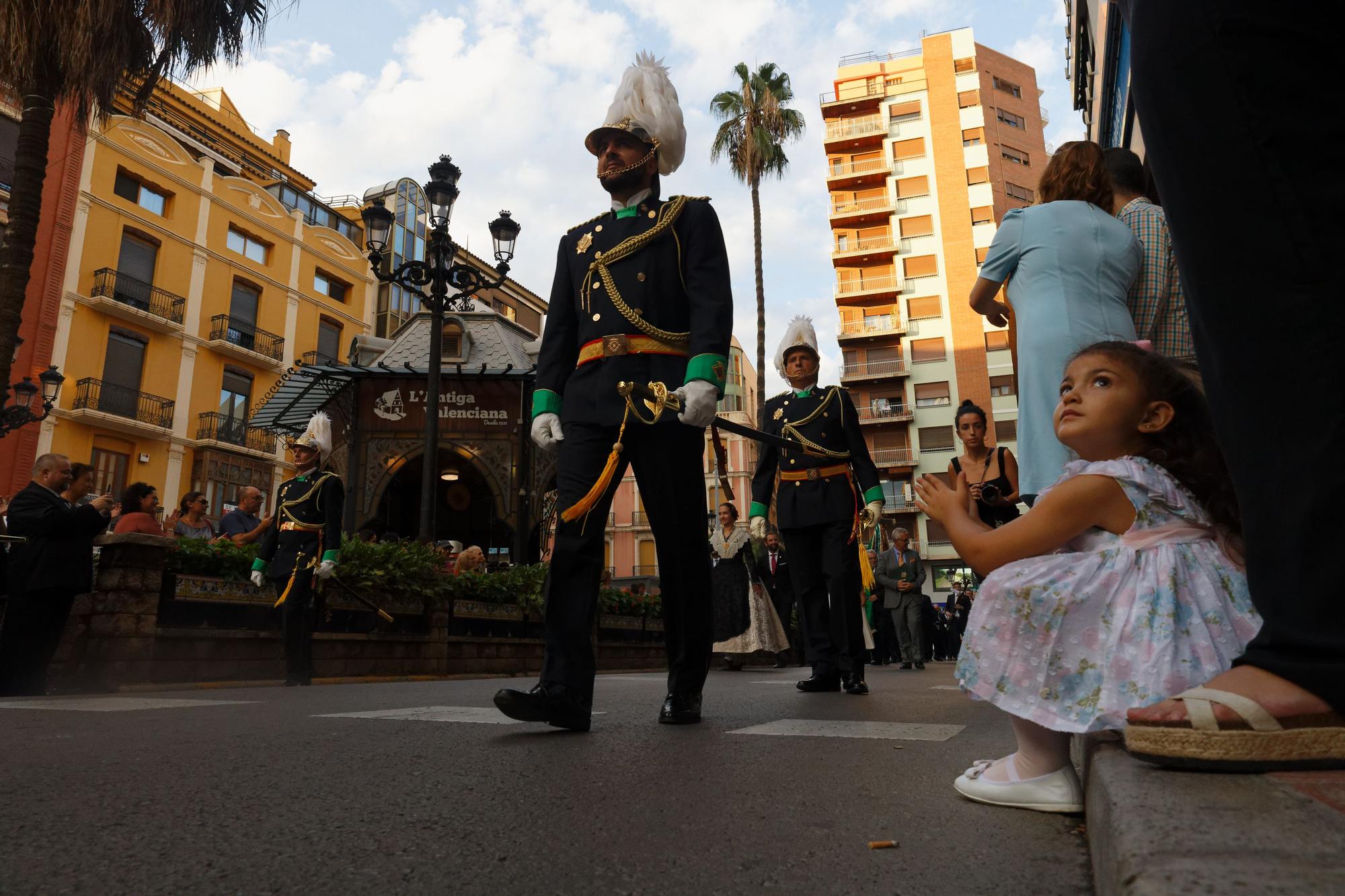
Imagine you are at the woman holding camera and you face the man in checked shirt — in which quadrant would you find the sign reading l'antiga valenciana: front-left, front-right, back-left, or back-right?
back-right

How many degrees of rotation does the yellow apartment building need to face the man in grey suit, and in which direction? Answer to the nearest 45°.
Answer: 0° — it already faces them

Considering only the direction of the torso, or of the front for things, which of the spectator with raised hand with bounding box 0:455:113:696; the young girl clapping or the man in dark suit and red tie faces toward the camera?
the man in dark suit and red tie

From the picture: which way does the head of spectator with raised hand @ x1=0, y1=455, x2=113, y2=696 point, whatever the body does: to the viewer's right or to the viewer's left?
to the viewer's right

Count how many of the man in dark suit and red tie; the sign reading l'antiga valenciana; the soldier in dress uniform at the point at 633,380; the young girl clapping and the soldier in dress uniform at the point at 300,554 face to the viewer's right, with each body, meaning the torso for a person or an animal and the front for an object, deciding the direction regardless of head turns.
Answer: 0

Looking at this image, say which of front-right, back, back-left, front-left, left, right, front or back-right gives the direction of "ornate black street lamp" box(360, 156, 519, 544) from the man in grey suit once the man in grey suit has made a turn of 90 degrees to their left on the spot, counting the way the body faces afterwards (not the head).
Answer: back-right

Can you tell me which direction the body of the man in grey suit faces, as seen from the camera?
toward the camera

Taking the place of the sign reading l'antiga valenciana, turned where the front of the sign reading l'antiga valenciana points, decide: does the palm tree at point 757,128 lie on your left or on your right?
on your left

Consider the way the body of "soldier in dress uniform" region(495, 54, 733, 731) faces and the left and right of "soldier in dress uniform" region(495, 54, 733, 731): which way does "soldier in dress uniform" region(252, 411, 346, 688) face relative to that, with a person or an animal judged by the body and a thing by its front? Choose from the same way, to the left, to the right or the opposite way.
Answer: the same way

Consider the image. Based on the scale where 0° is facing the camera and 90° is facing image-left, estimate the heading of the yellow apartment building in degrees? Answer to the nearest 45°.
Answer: approximately 315°

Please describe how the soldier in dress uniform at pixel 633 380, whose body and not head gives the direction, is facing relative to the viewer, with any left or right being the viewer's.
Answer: facing the viewer and to the left of the viewer

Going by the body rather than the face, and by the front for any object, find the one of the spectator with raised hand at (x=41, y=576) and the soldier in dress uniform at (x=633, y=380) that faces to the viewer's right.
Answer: the spectator with raised hand

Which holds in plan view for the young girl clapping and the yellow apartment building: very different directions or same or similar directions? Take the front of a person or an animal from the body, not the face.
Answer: very different directions

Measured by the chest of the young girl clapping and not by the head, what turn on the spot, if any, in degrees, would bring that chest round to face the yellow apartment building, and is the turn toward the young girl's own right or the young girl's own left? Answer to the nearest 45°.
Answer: approximately 45° to the young girl's own right

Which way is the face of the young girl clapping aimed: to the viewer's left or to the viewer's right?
to the viewer's left

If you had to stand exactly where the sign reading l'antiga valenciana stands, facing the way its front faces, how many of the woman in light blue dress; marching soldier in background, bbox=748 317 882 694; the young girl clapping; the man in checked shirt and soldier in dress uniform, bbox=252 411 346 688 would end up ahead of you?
5

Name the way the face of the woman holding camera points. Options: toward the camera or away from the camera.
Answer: toward the camera

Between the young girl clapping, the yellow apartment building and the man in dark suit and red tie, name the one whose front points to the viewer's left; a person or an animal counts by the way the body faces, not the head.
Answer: the young girl clapping

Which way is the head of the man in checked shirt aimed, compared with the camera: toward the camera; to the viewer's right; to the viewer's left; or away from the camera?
away from the camera

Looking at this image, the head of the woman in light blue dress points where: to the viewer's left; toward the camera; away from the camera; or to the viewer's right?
away from the camera
